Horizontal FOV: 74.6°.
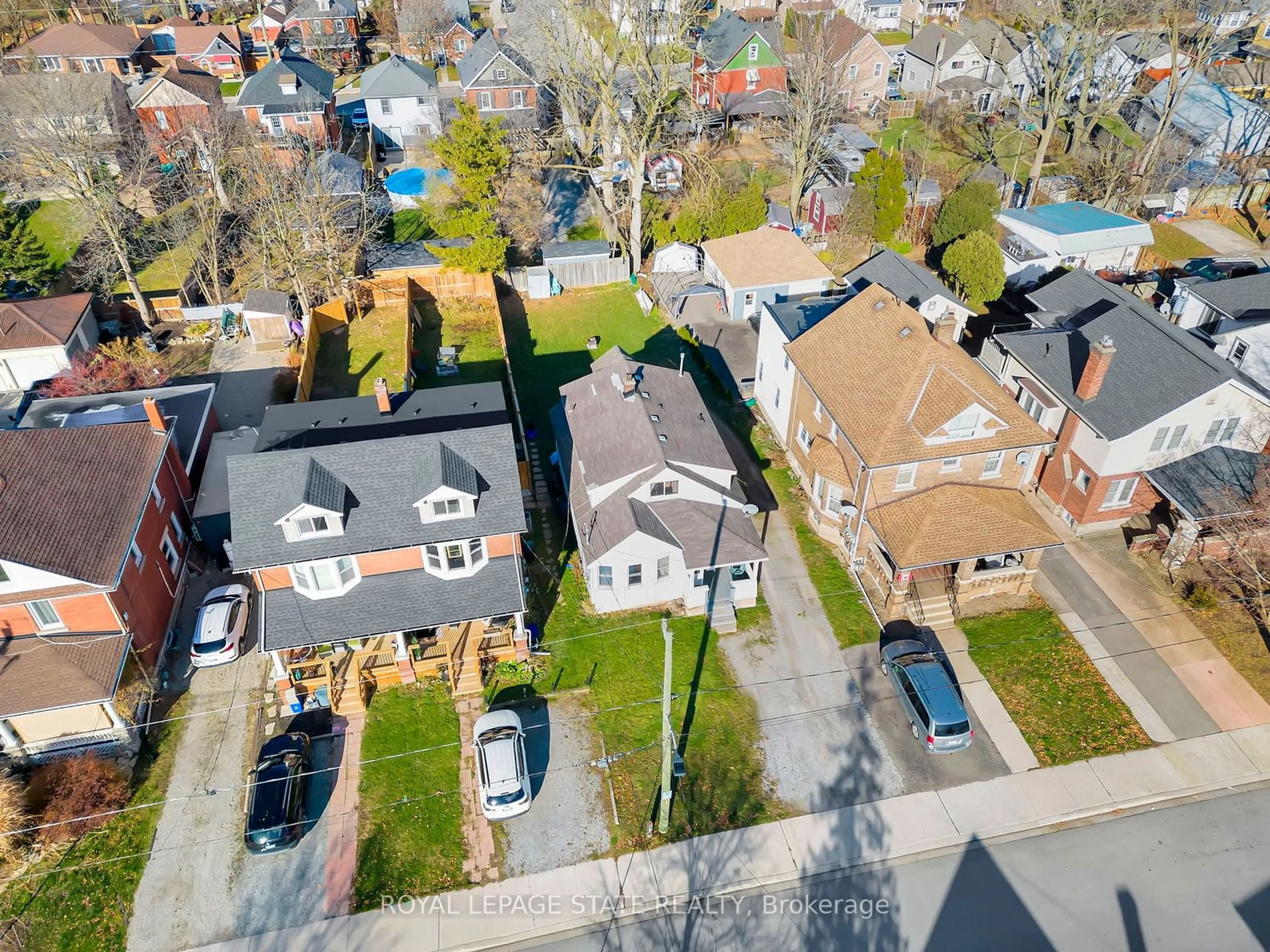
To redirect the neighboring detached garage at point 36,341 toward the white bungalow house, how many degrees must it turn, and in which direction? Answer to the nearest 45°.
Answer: approximately 45° to its left

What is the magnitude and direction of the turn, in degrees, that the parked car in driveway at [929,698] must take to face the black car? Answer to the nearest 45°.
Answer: approximately 90° to its left

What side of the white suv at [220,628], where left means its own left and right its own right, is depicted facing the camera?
back

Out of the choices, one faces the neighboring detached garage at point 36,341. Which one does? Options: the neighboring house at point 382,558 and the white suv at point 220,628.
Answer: the white suv

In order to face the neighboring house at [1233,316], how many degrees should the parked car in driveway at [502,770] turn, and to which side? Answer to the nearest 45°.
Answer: approximately 90° to its right

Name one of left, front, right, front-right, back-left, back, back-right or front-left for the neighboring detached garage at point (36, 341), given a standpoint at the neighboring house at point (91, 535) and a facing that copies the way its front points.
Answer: back

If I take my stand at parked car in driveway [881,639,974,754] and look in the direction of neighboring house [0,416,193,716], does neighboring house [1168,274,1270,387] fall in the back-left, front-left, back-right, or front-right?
back-right

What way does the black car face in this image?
away from the camera

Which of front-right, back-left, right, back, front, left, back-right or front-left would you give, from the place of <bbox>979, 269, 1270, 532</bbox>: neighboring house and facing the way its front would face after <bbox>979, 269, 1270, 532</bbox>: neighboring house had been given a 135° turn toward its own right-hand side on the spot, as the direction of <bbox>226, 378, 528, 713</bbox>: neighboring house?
front-left
